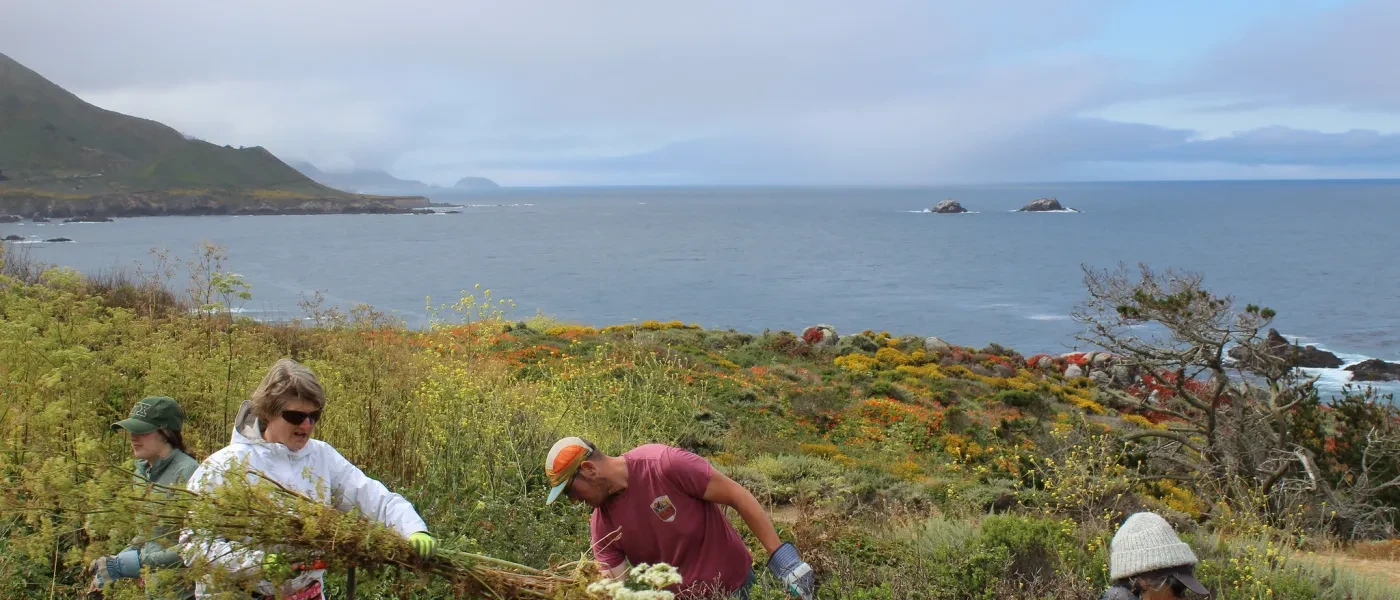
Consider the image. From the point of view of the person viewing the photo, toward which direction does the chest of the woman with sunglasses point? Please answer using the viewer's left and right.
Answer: facing the viewer and to the right of the viewer

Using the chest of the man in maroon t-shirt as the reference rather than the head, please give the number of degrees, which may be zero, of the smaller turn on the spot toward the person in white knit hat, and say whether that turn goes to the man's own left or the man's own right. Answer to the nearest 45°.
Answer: approximately 135° to the man's own left

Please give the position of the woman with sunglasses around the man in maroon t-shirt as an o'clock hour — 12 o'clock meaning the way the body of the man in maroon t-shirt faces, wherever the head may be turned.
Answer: The woman with sunglasses is roughly at 1 o'clock from the man in maroon t-shirt.

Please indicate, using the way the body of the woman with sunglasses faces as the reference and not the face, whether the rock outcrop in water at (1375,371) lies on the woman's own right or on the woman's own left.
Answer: on the woman's own left

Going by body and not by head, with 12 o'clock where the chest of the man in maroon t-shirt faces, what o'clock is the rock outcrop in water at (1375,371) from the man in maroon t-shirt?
The rock outcrop in water is roughly at 6 o'clock from the man in maroon t-shirt.

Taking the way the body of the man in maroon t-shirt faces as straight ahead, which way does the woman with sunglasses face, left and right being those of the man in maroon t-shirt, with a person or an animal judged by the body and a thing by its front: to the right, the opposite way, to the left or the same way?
to the left

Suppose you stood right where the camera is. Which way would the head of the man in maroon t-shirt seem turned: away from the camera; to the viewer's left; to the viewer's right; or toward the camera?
to the viewer's left

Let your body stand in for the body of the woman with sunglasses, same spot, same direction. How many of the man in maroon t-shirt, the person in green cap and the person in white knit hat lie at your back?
1

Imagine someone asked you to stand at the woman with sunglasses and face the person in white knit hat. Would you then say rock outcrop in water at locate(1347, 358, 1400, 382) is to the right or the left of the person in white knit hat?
left

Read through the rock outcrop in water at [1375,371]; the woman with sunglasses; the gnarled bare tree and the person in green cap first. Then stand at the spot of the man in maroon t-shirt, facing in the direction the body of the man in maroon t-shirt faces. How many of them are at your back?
2

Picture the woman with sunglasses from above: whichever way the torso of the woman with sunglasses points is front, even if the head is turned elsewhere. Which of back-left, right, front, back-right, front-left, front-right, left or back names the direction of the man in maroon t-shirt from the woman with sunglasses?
front-left

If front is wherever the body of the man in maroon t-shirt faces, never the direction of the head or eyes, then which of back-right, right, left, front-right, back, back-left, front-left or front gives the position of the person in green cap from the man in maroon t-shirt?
front-right

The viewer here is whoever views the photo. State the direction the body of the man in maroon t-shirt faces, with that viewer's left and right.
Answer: facing the viewer and to the left of the viewer
